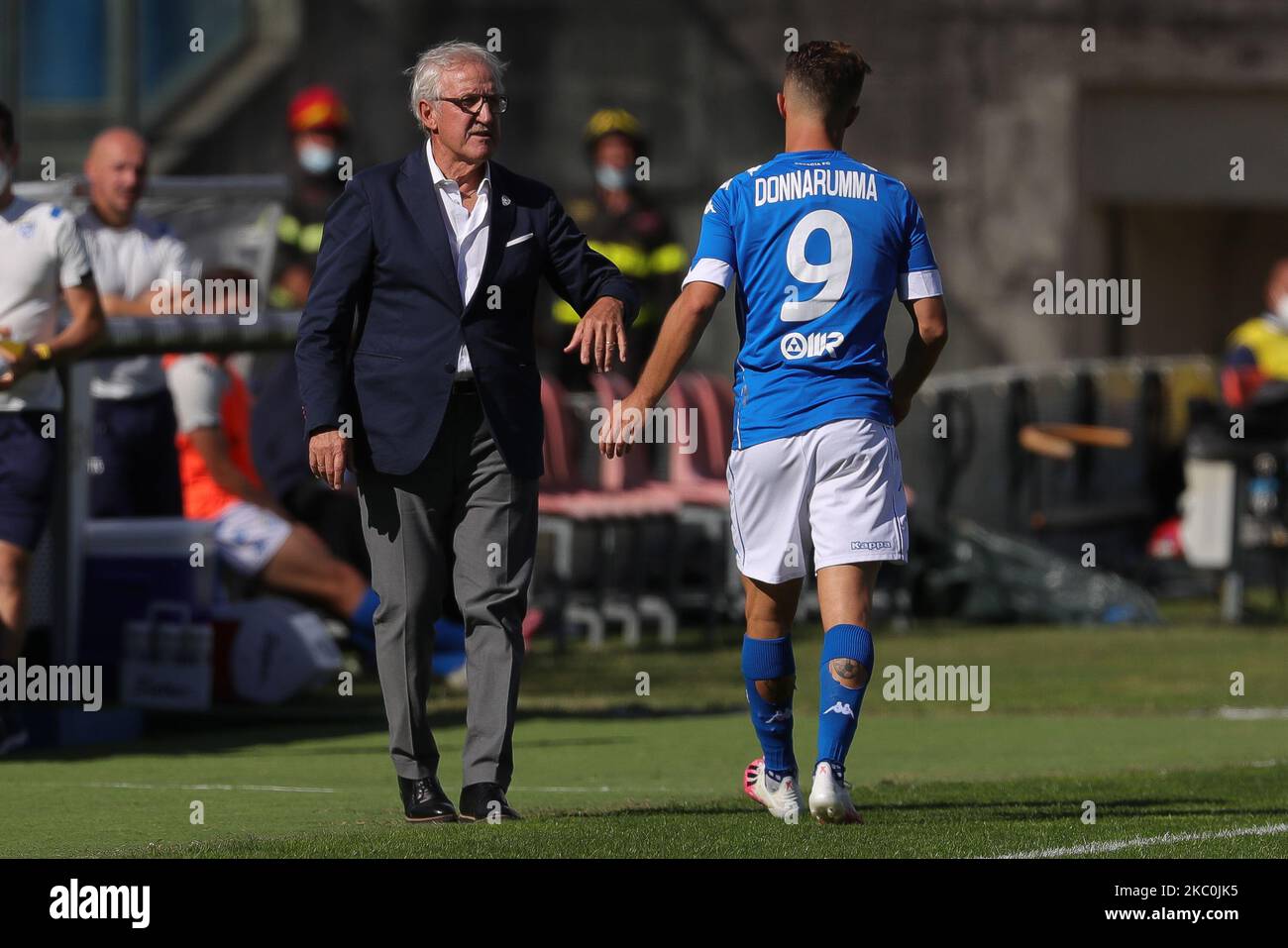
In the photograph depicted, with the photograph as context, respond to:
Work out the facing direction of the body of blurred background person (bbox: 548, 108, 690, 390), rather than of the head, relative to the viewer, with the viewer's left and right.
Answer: facing the viewer

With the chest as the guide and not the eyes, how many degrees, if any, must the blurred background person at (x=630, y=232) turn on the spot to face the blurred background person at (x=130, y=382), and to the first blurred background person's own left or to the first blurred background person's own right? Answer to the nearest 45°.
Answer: approximately 45° to the first blurred background person's own right

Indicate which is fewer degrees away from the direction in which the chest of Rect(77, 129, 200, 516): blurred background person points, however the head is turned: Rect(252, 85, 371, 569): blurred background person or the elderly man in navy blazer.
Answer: the elderly man in navy blazer

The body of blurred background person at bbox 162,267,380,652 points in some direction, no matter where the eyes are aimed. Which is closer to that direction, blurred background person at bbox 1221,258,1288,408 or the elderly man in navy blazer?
the blurred background person

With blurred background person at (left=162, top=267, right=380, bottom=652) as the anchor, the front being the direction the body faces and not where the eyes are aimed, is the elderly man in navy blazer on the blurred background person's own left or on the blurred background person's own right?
on the blurred background person's own right

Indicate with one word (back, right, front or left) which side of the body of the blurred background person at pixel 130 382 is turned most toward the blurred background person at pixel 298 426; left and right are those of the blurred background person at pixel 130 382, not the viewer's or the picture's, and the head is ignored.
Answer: left

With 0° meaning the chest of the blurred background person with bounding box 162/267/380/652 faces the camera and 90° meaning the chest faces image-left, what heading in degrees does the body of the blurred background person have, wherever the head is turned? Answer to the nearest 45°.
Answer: approximately 270°

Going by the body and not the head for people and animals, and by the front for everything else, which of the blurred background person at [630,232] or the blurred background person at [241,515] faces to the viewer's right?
the blurred background person at [241,515]

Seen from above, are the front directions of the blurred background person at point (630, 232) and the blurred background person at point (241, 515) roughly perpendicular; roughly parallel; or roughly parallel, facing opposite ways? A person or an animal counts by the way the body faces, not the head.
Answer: roughly perpendicular

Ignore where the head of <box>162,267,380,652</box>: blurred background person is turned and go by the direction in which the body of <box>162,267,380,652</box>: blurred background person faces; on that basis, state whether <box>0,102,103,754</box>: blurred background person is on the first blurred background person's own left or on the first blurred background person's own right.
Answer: on the first blurred background person's own right

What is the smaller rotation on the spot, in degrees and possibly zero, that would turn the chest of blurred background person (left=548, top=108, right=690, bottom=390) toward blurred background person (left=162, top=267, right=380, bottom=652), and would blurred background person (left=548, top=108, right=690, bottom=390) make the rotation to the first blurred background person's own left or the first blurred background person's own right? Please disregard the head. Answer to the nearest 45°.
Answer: approximately 45° to the first blurred background person's own right

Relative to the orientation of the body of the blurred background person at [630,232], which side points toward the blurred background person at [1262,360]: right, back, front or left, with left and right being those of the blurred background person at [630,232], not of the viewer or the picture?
left

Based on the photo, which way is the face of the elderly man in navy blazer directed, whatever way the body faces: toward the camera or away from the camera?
toward the camera

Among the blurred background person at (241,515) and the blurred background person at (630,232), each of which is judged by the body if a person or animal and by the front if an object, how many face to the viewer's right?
1

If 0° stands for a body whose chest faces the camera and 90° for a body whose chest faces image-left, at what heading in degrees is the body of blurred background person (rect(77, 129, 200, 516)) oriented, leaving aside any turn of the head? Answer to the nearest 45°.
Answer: approximately 315°

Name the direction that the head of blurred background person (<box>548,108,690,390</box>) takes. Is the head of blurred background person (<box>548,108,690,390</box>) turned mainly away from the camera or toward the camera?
toward the camera
